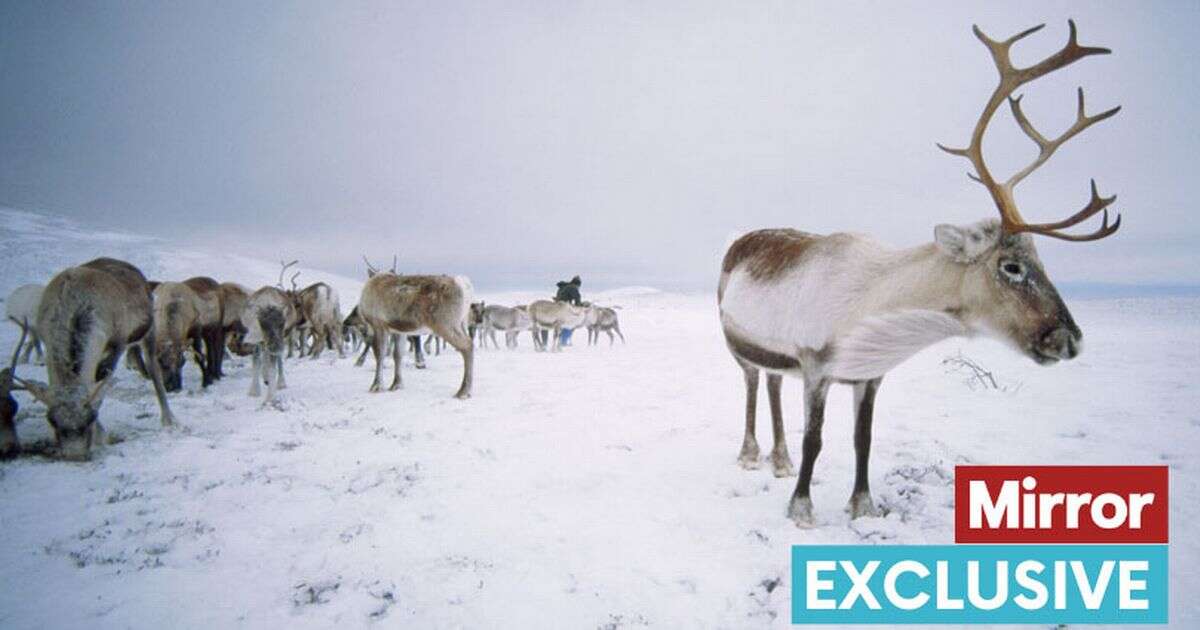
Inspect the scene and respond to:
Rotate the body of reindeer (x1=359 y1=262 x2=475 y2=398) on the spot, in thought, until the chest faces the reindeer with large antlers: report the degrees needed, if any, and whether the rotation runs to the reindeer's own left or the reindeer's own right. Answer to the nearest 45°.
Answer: approximately 90° to the reindeer's own left

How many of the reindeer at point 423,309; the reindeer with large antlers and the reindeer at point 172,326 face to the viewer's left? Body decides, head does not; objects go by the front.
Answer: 1

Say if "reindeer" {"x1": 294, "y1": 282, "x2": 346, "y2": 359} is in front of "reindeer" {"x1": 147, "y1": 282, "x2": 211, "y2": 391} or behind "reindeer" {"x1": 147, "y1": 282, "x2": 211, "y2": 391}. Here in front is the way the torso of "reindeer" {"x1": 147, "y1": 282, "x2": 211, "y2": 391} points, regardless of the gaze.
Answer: behind

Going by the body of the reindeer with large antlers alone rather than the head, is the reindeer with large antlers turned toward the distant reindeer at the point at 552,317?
no

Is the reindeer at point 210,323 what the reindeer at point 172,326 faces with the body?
no

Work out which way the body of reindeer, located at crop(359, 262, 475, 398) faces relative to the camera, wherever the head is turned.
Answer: to the viewer's left

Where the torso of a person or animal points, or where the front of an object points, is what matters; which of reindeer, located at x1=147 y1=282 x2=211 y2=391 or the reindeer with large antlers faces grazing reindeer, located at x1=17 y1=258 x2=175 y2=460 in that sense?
the reindeer

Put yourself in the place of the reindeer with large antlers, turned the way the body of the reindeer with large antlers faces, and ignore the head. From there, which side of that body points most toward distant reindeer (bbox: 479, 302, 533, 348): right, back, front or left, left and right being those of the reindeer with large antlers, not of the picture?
back

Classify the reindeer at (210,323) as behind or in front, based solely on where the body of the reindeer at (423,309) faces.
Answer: in front

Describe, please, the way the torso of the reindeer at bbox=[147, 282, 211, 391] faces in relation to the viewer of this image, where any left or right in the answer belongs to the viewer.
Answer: facing the viewer

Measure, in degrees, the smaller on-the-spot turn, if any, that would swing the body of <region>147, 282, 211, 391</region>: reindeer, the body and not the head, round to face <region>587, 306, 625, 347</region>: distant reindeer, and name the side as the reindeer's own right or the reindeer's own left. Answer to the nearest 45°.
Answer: approximately 135° to the reindeer's own left

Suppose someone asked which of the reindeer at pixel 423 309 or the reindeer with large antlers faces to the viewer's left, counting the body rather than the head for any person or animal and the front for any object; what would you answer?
the reindeer
